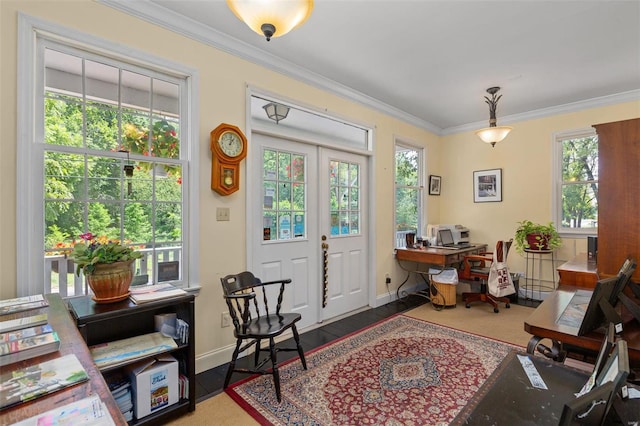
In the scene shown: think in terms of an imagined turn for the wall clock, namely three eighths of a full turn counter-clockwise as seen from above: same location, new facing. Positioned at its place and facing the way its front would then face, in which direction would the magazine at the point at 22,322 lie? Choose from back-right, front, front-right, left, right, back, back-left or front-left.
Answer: back-left

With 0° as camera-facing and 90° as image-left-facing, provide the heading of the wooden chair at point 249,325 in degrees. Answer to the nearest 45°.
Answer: approximately 315°

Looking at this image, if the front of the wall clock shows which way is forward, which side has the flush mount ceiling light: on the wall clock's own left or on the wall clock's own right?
on the wall clock's own left

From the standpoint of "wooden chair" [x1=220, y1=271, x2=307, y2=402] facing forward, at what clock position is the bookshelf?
The bookshelf is roughly at 4 o'clock from the wooden chair.

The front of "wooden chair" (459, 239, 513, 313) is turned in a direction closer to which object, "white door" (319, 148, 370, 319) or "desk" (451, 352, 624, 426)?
the white door

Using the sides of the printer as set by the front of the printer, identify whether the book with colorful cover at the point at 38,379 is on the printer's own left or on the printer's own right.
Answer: on the printer's own right

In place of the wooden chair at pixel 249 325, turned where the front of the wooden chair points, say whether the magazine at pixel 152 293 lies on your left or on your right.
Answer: on your right
